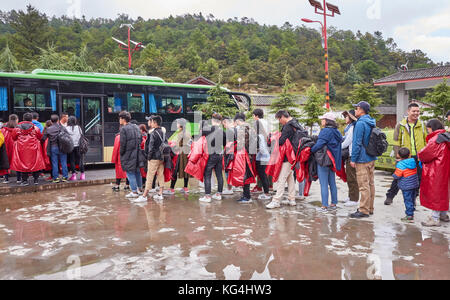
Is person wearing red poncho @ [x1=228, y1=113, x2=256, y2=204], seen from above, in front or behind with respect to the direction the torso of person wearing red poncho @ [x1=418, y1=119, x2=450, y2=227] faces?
in front

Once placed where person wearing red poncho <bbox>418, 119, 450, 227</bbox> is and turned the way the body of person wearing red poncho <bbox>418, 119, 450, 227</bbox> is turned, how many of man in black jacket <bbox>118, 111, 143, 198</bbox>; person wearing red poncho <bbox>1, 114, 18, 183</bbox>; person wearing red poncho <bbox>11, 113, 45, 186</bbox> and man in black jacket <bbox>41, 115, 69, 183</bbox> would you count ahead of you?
4

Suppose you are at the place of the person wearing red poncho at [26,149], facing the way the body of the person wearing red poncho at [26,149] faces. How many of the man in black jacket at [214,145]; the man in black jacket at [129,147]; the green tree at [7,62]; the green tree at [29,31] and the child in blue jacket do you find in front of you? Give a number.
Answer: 2

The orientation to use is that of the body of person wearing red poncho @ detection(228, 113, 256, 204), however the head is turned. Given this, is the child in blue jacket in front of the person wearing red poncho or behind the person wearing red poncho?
behind

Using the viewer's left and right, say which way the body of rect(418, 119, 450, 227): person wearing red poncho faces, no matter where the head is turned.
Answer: facing to the left of the viewer

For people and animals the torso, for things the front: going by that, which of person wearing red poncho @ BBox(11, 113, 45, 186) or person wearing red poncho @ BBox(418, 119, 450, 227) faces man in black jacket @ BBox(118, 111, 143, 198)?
person wearing red poncho @ BBox(418, 119, 450, 227)

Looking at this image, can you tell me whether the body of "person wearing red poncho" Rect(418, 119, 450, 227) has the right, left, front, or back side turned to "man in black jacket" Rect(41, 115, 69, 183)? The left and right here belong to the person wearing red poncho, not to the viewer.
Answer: front

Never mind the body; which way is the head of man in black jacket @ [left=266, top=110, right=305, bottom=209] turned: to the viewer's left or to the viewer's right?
to the viewer's left

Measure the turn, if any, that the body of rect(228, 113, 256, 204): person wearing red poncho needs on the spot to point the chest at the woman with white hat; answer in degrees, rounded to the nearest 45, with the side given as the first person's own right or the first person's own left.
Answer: approximately 135° to the first person's own left

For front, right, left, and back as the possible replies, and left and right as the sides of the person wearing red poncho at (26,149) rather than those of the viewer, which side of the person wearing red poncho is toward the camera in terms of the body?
back
